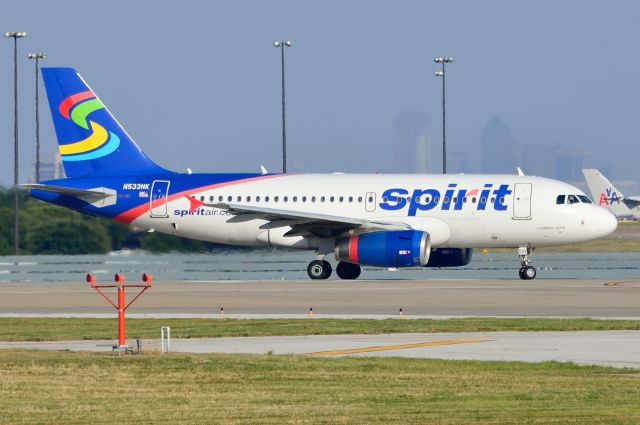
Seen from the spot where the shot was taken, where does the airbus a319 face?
facing to the right of the viewer
